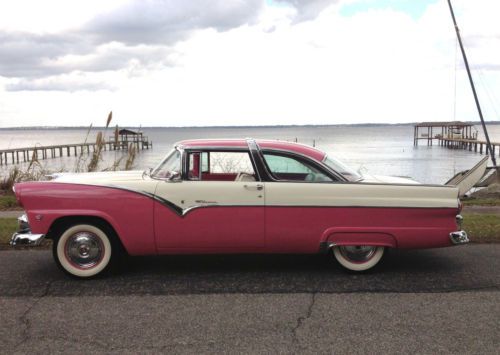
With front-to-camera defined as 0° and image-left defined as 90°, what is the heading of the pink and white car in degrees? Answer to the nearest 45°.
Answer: approximately 90°
